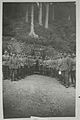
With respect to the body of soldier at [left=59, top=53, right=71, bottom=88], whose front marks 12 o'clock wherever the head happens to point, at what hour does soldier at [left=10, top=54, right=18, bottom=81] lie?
soldier at [left=10, top=54, right=18, bottom=81] is roughly at 1 o'clock from soldier at [left=59, top=53, right=71, bottom=88].

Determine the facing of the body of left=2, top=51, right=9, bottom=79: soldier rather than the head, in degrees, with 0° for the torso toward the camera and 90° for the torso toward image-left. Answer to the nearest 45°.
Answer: approximately 0°

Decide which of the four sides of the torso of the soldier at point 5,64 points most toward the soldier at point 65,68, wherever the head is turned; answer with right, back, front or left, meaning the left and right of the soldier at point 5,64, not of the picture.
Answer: left

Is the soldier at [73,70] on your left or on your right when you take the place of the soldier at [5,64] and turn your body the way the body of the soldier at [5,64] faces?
on your left

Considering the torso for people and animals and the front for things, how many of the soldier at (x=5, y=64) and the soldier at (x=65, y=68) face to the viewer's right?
0

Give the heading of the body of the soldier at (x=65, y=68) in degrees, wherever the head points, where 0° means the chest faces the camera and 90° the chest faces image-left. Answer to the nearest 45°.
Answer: approximately 45°

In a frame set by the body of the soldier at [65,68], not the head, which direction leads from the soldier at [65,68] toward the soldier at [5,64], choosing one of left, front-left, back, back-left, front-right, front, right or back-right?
front-right
